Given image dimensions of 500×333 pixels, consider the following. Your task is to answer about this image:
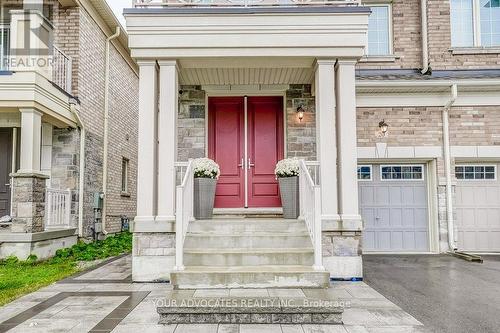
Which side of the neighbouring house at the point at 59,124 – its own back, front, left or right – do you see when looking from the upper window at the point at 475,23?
left

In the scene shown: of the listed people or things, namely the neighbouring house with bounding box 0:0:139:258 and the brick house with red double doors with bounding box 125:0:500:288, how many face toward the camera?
2

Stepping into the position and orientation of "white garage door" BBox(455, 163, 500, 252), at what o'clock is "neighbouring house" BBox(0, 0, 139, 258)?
The neighbouring house is roughly at 2 o'clock from the white garage door.

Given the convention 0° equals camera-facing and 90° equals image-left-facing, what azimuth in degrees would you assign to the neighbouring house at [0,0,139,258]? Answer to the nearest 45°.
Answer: approximately 0°

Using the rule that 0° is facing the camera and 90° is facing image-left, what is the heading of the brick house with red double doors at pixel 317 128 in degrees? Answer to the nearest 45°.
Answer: approximately 0°

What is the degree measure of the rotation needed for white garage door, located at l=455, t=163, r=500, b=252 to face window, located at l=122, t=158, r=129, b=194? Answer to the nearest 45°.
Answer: approximately 90° to its right

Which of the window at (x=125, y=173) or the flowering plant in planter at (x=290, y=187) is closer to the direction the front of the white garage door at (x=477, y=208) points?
the flowering plant in planter

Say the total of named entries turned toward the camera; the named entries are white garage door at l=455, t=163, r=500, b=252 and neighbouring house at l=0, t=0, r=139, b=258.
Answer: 2
